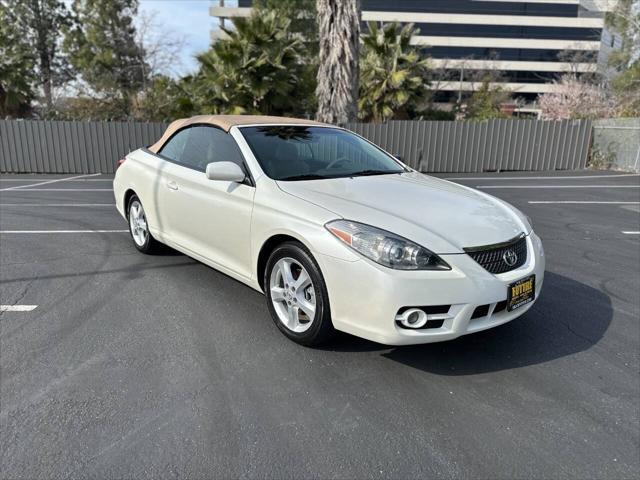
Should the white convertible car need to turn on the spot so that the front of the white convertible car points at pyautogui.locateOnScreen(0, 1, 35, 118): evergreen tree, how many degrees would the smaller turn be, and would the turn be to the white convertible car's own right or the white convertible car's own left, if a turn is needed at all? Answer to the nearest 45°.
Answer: approximately 180°

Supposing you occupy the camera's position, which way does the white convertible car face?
facing the viewer and to the right of the viewer

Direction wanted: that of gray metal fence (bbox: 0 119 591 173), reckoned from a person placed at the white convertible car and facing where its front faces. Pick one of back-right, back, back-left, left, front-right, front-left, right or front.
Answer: back-left

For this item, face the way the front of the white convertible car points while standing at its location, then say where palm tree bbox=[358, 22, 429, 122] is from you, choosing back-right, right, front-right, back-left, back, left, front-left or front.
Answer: back-left

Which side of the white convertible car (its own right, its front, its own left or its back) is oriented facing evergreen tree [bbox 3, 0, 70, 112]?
back

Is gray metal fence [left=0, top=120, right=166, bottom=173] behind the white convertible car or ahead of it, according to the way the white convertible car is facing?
behind

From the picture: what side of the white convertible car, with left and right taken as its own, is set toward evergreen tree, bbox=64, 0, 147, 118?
back

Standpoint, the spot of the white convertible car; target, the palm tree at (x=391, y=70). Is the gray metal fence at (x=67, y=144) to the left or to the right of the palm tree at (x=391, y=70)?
left

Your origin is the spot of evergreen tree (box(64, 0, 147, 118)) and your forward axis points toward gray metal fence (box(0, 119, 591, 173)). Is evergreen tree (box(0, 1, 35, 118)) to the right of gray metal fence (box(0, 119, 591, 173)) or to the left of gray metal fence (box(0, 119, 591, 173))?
right

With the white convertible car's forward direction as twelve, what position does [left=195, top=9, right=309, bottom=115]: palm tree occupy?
The palm tree is roughly at 7 o'clock from the white convertible car.
